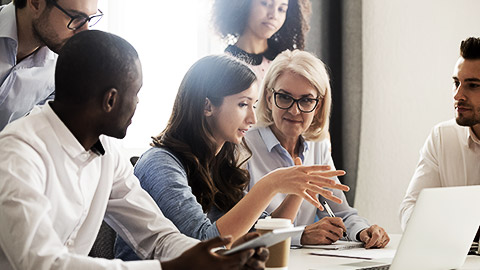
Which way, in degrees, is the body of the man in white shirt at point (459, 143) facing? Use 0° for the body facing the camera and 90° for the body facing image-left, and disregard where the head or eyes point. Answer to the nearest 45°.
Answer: approximately 45°

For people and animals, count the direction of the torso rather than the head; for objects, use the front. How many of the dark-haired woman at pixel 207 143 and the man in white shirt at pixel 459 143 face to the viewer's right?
1

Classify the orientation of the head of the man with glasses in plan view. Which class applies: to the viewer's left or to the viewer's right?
to the viewer's right

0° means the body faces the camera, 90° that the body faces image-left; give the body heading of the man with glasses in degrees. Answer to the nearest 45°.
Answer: approximately 315°

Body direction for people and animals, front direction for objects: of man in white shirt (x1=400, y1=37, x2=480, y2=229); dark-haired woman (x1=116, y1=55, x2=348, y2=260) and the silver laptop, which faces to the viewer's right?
the dark-haired woman

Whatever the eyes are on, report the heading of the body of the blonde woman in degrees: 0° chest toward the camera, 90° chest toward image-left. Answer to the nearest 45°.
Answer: approximately 315°

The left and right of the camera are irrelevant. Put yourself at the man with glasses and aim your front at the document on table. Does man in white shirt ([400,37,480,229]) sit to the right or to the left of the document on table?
left

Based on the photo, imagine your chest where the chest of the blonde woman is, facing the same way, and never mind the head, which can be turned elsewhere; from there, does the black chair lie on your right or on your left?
on your right

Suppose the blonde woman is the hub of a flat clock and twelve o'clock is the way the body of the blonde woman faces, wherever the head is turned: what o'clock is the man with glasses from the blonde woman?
The man with glasses is roughly at 3 o'clock from the blonde woman.

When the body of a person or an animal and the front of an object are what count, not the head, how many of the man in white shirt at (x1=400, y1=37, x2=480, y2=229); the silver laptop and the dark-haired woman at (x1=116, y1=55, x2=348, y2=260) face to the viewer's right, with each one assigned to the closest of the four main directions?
1

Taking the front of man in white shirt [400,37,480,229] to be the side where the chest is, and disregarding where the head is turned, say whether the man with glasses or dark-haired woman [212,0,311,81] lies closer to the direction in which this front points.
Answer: the man with glasses

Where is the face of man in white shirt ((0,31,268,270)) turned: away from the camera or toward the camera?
away from the camera

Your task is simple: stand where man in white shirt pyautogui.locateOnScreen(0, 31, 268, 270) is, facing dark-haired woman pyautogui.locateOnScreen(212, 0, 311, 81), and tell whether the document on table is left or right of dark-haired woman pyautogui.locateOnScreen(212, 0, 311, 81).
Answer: right

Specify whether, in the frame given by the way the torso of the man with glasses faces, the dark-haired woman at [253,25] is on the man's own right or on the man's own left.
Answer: on the man's own left

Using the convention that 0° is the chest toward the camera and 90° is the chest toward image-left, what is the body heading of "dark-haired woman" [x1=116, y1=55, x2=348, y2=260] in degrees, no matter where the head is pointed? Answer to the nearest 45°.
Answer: approximately 270°
